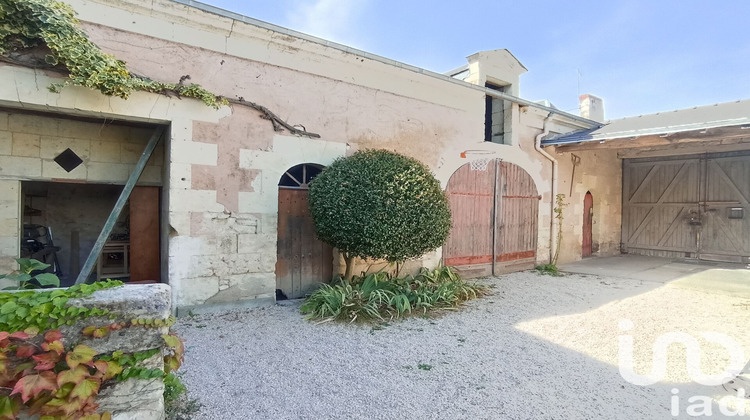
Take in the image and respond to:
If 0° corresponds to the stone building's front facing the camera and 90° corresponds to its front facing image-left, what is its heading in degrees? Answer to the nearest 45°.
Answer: approximately 315°

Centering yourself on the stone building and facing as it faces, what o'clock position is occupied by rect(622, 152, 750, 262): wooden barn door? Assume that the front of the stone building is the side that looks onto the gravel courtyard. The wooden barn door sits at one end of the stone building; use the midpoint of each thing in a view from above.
The wooden barn door is roughly at 10 o'clock from the stone building.

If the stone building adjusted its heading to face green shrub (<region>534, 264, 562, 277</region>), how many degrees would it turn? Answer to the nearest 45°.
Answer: approximately 45° to its left
